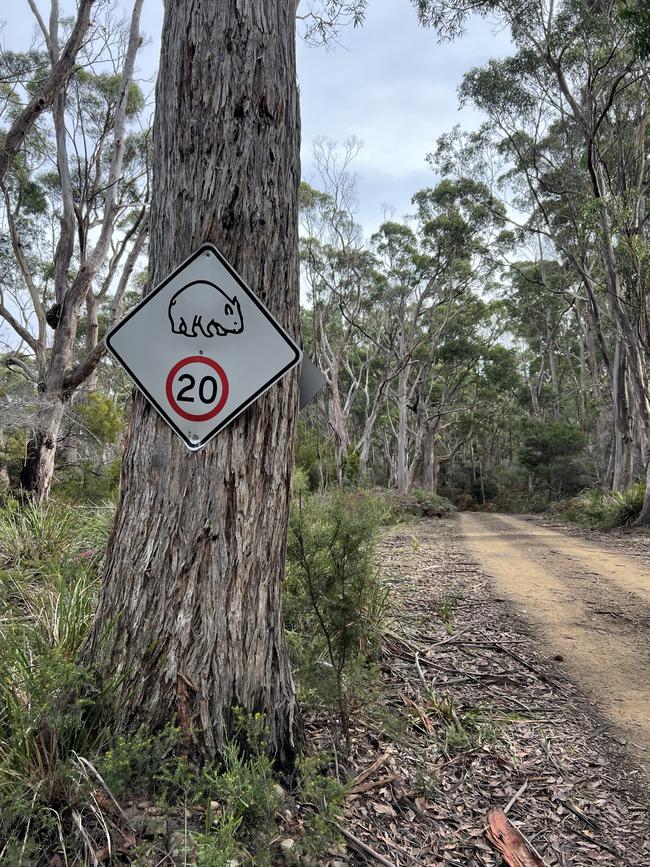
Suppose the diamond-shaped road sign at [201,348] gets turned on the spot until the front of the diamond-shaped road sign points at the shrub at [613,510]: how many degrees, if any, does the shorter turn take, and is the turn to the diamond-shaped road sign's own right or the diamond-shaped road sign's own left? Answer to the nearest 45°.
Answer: approximately 135° to the diamond-shaped road sign's own left

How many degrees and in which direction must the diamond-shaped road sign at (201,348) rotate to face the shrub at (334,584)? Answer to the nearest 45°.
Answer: approximately 135° to its left

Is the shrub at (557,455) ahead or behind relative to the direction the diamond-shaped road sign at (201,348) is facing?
behind

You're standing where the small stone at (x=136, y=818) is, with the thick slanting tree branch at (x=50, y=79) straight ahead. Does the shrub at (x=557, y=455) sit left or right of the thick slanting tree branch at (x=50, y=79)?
right

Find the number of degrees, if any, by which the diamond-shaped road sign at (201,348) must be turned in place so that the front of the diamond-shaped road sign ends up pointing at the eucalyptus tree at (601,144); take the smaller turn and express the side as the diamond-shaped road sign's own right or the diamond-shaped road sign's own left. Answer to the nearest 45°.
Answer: approximately 135° to the diamond-shaped road sign's own left

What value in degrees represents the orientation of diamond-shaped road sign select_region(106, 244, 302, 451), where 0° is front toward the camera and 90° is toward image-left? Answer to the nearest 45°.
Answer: approximately 0°

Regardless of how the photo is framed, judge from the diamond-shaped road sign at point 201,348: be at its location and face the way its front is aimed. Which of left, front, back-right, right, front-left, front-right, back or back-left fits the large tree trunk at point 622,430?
back-left
